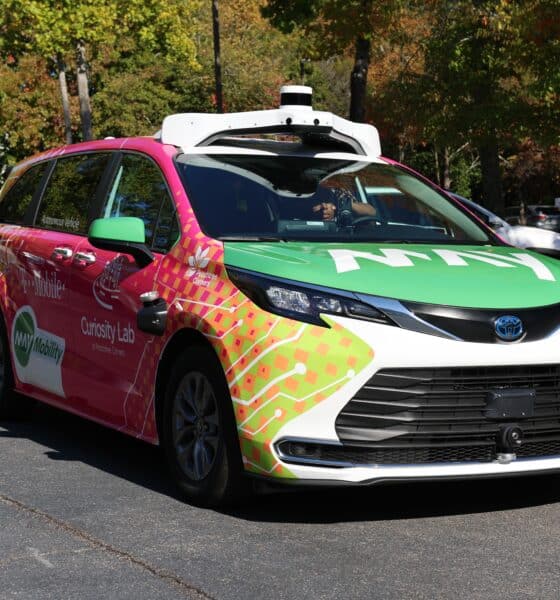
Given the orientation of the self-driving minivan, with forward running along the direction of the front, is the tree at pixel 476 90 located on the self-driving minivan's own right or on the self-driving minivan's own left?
on the self-driving minivan's own left

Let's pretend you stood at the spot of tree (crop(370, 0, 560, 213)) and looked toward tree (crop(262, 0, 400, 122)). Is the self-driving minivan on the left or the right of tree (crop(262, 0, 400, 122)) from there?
left

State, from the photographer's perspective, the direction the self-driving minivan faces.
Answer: facing the viewer and to the right of the viewer

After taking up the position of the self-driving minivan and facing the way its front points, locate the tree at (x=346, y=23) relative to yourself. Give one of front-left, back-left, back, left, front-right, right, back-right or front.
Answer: back-left

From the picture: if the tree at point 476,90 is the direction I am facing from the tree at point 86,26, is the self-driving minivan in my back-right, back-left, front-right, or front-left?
front-right

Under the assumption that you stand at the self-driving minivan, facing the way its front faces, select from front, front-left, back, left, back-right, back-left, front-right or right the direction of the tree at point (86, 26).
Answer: back-left
